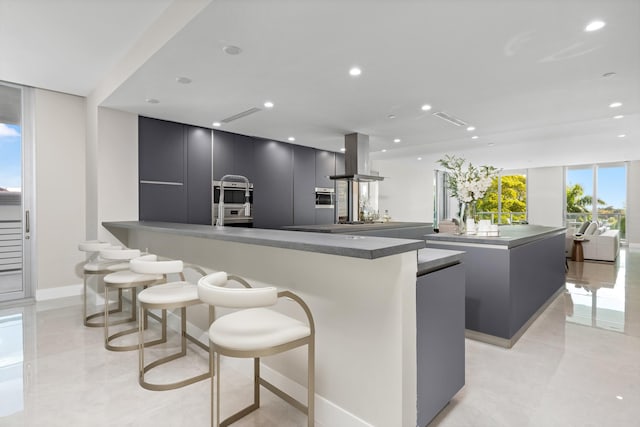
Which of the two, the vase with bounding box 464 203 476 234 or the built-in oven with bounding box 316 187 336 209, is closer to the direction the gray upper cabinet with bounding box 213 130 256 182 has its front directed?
the vase

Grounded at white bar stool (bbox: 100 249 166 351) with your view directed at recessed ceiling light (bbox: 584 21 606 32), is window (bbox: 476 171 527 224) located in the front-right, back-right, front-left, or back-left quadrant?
front-left

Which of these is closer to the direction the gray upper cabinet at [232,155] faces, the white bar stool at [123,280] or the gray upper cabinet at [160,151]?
the white bar stool

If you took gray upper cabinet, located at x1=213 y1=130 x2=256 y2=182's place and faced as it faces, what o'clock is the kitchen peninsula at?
The kitchen peninsula is roughly at 1 o'clock from the gray upper cabinet.

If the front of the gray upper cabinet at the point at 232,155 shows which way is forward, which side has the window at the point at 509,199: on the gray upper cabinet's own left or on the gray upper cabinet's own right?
on the gray upper cabinet's own left

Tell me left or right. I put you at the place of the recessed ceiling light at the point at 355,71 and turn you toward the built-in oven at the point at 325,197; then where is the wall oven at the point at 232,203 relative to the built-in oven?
left

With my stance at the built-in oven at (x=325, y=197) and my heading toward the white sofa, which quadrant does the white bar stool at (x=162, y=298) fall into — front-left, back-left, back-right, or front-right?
back-right

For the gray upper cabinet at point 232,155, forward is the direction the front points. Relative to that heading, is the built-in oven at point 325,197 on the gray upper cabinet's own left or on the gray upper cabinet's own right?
on the gray upper cabinet's own left

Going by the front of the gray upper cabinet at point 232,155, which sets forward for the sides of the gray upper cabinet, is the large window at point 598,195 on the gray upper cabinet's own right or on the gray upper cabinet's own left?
on the gray upper cabinet's own left

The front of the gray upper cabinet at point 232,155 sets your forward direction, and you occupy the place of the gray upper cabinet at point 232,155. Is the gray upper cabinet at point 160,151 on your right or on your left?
on your right

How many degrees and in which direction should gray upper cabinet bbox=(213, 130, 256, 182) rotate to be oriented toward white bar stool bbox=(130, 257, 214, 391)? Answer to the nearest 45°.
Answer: approximately 45° to its right

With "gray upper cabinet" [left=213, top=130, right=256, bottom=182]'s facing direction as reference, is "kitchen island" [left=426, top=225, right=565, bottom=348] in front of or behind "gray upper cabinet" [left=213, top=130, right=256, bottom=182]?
in front

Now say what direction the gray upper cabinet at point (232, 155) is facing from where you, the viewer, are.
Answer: facing the viewer and to the right of the viewer

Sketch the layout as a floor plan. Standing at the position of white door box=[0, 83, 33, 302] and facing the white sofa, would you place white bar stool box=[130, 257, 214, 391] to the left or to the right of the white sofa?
right

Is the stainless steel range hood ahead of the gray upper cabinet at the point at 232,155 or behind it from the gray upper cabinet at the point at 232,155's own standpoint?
ahead
